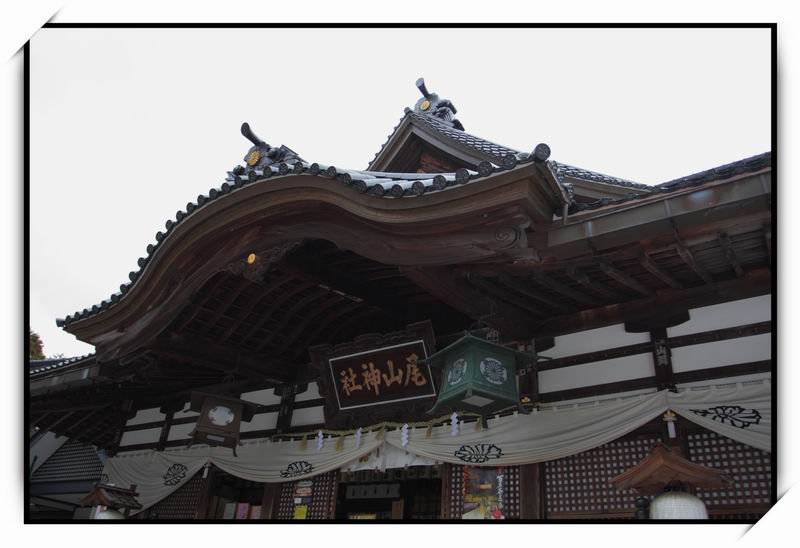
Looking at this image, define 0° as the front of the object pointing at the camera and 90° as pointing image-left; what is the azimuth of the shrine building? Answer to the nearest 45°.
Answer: approximately 45°
